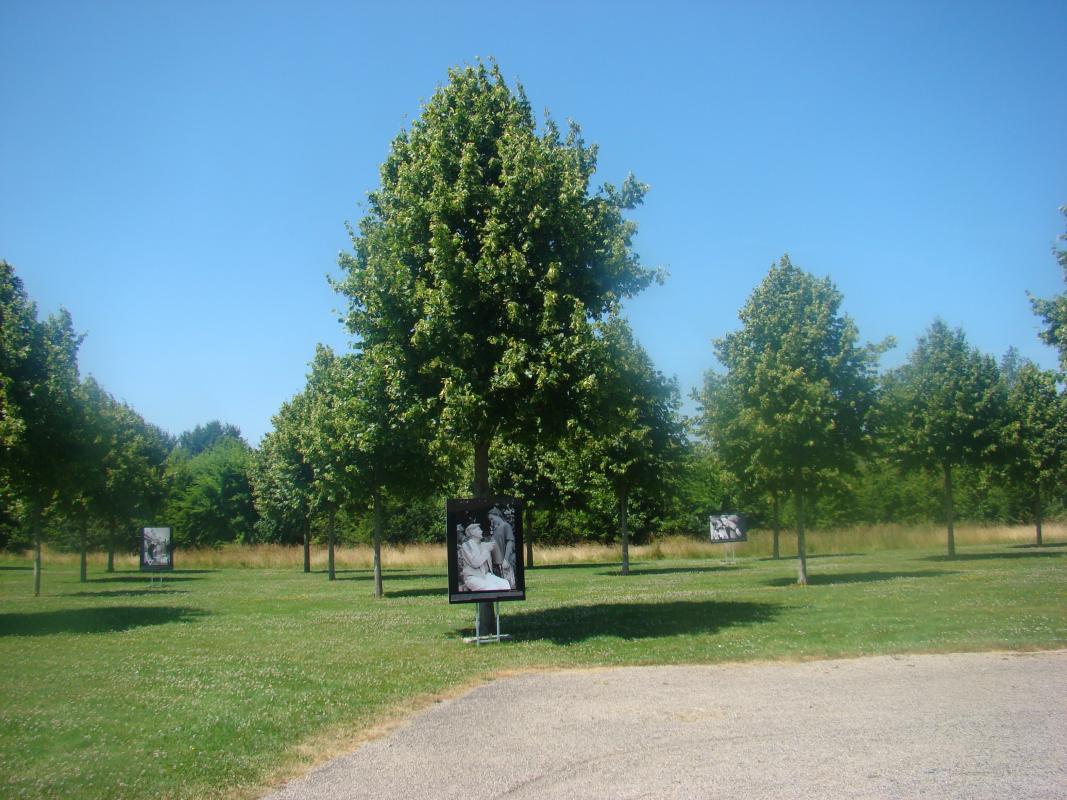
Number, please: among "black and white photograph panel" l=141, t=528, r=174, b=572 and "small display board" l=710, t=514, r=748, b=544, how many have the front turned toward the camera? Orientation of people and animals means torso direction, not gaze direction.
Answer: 2

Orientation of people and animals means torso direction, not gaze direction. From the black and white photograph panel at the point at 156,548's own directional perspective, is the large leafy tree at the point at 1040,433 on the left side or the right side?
on its left

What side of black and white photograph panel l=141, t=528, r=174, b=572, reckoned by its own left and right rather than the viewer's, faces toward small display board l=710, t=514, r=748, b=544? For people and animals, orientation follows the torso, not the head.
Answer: left

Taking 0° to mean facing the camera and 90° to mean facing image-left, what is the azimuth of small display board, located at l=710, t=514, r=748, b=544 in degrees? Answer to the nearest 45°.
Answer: approximately 0°

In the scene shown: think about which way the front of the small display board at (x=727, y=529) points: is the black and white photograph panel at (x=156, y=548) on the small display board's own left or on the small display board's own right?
on the small display board's own right
